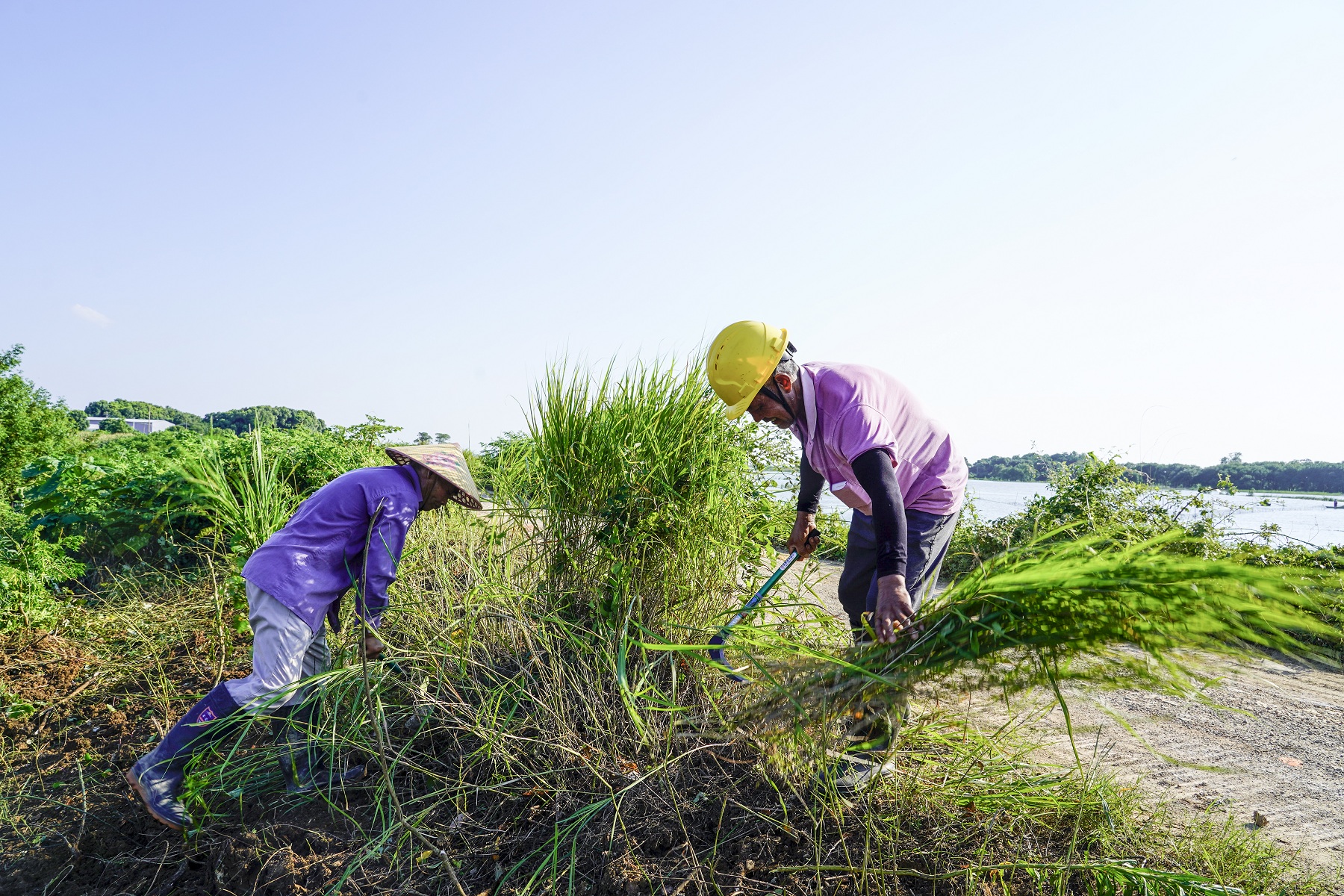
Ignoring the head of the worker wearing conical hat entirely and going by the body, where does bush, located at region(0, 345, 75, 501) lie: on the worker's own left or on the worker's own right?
on the worker's own left

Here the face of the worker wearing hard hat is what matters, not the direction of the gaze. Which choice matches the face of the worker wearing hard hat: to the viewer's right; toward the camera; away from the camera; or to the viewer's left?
to the viewer's left

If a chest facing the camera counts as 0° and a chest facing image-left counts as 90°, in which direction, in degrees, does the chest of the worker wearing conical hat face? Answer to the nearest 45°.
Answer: approximately 270°

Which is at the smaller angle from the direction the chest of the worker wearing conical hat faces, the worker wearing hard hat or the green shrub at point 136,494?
the worker wearing hard hat

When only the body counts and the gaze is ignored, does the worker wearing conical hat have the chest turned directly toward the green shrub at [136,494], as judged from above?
no

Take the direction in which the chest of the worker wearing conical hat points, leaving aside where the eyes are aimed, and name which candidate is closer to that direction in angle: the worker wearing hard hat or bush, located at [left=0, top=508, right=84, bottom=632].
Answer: the worker wearing hard hat

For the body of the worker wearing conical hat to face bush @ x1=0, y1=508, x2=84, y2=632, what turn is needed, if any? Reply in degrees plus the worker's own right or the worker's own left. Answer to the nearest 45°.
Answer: approximately 135° to the worker's own left

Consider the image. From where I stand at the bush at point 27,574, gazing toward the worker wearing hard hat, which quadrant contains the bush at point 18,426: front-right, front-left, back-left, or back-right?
back-left

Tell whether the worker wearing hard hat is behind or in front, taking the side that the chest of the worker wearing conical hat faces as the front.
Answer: in front

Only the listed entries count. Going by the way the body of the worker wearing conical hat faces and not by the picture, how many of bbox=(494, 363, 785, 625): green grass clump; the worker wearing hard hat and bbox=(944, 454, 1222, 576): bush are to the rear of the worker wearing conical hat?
0

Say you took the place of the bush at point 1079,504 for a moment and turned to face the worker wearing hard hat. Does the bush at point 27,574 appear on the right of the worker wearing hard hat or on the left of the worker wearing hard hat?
right

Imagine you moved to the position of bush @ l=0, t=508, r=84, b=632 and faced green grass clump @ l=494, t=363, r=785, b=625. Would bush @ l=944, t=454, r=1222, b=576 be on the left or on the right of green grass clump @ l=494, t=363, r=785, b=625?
left
